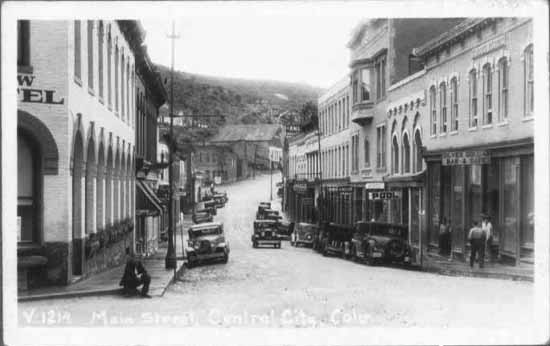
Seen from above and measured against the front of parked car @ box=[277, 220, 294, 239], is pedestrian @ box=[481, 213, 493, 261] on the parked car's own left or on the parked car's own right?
on the parked car's own left

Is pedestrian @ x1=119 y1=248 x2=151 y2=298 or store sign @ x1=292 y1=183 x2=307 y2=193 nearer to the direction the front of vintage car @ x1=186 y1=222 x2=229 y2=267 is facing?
the pedestrian

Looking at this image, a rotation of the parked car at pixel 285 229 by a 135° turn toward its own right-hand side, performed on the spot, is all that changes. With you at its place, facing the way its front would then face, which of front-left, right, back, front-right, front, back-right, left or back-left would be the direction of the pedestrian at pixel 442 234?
back

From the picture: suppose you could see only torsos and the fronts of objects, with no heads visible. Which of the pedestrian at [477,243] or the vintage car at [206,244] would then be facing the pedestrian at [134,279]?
the vintage car
